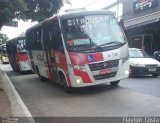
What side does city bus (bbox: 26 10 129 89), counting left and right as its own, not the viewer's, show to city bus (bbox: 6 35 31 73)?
back

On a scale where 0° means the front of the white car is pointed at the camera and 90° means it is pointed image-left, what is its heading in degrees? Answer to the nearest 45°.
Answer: approximately 315°

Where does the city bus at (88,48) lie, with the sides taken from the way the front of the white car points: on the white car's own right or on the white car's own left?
on the white car's own right

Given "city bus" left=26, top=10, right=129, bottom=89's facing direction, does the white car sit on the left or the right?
on its left

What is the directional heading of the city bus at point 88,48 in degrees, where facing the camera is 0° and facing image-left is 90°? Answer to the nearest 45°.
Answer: approximately 315°
